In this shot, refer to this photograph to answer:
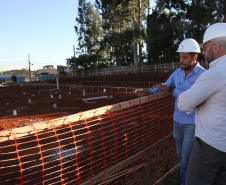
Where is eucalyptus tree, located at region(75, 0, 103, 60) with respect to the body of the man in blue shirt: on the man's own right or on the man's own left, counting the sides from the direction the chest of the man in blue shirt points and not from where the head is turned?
on the man's own right

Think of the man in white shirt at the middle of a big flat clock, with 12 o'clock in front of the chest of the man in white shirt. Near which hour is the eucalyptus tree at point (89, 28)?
The eucalyptus tree is roughly at 2 o'clock from the man in white shirt.

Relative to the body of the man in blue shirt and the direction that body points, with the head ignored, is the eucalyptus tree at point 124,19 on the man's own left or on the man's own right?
on the man's own right

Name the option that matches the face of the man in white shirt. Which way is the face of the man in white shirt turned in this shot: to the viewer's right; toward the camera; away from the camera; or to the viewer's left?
to the viewer's left

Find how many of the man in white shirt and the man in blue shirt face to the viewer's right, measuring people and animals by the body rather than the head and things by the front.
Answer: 0

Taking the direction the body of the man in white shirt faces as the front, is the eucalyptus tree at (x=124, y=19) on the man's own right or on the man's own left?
on the man's own right

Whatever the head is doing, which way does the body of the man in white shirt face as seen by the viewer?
to the viewer's left

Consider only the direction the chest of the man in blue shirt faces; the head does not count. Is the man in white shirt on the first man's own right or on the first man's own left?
on the first man's own left

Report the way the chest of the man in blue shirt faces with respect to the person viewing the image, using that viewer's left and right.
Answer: facing the viewer and to the left of the viewer

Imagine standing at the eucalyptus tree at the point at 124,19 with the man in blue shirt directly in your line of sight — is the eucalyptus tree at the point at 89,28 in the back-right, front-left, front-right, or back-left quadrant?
back-right
